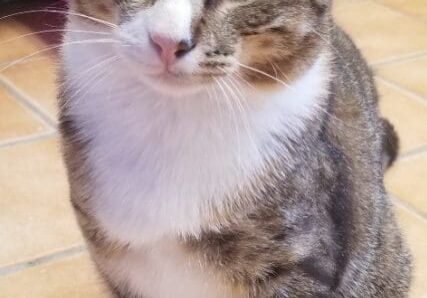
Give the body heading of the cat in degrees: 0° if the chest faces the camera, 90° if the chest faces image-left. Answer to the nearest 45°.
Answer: approximately 45°
